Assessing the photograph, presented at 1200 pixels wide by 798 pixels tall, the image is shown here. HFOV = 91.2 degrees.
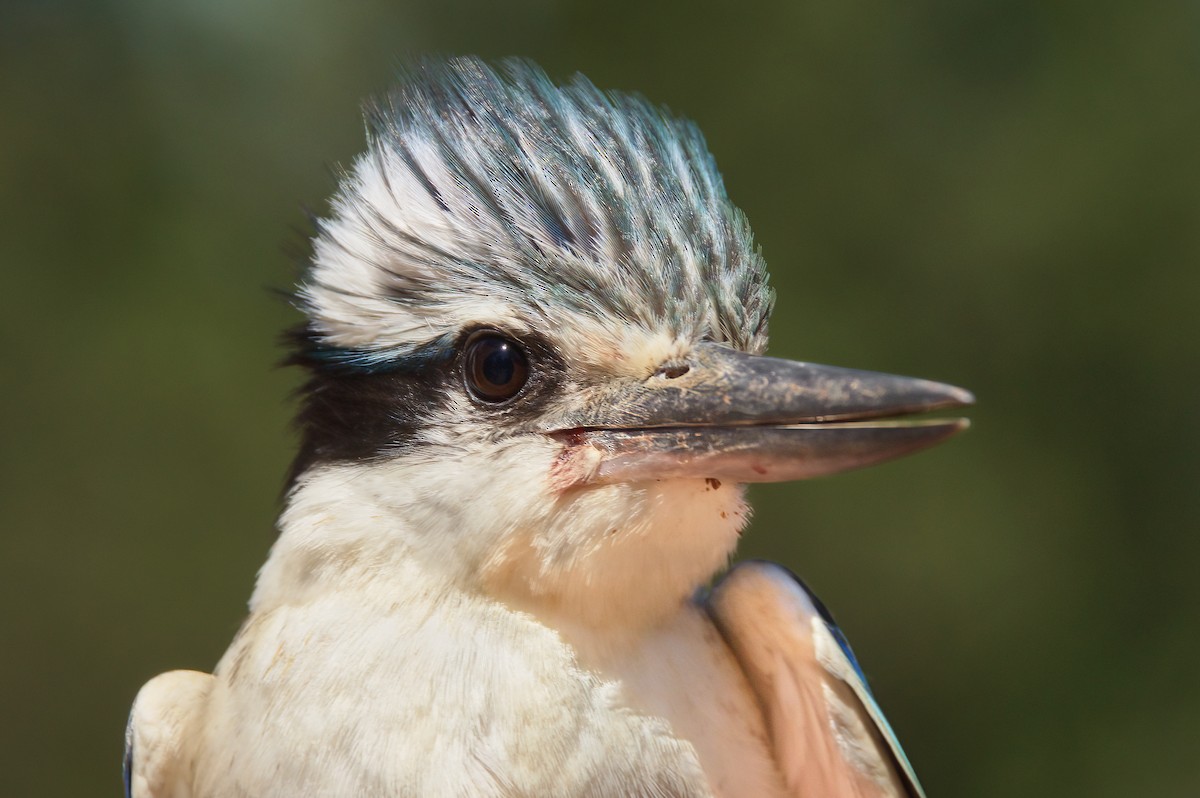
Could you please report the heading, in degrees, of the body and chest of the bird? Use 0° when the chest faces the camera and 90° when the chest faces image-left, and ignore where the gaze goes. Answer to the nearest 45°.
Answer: approximately 315°
